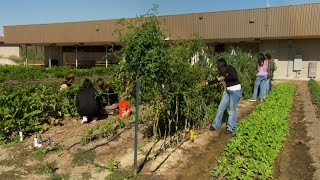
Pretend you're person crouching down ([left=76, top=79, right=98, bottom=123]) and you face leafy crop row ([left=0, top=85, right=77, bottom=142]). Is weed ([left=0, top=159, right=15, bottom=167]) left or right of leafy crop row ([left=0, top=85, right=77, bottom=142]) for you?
left

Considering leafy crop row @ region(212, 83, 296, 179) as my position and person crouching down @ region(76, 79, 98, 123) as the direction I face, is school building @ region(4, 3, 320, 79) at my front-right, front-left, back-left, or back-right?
front-right

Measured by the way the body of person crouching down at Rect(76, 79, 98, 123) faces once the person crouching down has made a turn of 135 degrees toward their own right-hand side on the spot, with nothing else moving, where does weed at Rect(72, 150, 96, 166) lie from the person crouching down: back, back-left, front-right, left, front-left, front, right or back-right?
front-right

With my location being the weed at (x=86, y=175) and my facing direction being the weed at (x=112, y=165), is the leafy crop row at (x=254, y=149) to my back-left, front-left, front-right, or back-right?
front-right

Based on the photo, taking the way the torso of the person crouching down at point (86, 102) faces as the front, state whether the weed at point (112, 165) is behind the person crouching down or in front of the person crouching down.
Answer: behind

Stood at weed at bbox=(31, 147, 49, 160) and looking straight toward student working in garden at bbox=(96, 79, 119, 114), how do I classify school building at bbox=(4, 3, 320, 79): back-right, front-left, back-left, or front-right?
front-right
